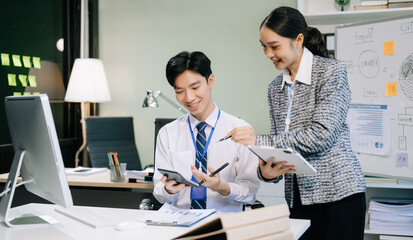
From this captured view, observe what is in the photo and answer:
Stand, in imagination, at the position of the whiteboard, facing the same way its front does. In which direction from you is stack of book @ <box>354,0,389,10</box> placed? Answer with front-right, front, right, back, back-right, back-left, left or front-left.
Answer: back-right

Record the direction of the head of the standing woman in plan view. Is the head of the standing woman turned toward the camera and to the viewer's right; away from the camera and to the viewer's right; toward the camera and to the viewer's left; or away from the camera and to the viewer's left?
toward the camera and to the viewer's left

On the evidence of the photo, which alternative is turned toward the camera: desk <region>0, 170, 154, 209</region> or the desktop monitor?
the desk

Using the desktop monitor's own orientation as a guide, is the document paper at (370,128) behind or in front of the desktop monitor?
in front

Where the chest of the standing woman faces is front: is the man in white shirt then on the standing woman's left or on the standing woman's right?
on the standing woman's right

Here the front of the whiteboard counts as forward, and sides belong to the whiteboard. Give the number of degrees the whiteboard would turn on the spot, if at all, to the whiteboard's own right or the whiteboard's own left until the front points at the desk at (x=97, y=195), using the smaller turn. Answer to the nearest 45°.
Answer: approximately 45° to the whiteboard's own right

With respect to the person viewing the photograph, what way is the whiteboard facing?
facing the viewer and to the left of the viewer

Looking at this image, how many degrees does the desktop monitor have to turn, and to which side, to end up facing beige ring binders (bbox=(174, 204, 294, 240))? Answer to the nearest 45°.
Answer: approximately 90° to its right

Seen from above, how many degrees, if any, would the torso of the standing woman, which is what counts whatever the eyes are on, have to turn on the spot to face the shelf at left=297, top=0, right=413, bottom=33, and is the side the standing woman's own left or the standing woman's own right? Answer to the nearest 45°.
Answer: approximately 135° to the standing woman's own right

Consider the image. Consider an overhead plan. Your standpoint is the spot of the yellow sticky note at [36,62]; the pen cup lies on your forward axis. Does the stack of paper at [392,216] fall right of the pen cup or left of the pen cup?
left

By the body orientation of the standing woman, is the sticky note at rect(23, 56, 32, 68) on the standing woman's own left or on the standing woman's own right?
on the standing woman's own right

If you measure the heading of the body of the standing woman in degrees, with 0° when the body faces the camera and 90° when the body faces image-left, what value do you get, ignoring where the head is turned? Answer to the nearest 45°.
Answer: approximately 45°
